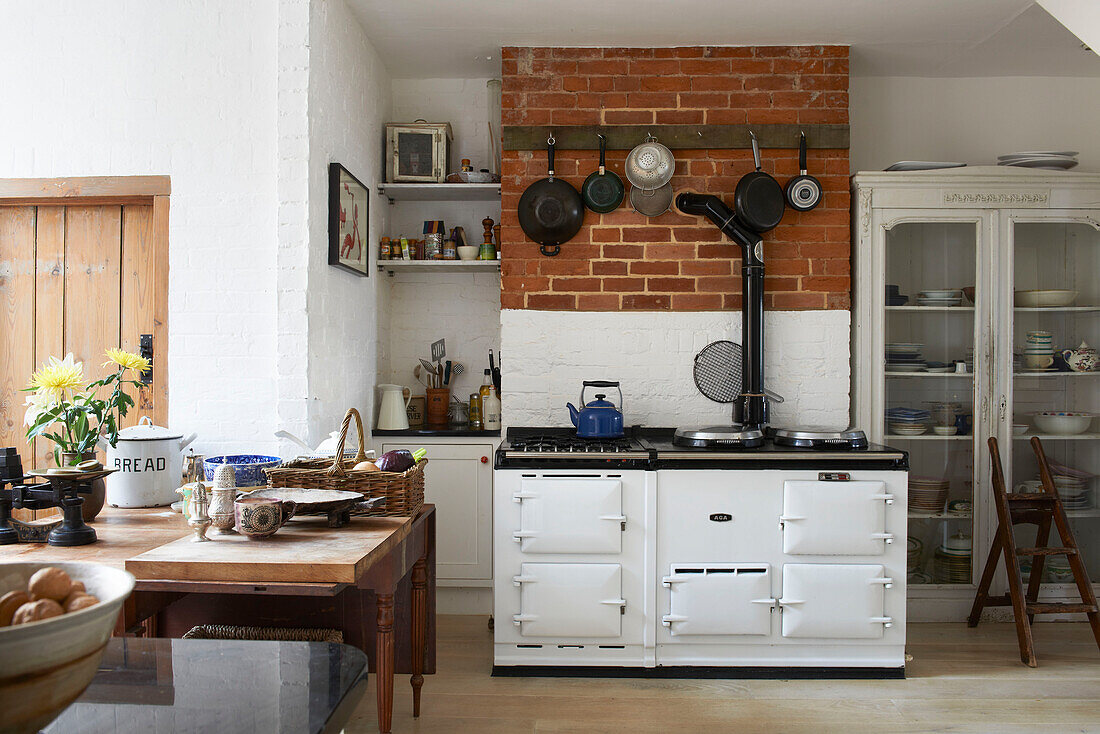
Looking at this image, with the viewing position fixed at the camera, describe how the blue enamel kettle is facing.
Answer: facing to the left of the viewer

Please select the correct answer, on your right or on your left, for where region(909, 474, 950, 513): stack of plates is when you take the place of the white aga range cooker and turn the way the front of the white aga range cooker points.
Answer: on your left

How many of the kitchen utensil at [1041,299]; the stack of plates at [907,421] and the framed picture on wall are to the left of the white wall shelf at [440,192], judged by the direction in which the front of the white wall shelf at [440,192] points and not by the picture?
2

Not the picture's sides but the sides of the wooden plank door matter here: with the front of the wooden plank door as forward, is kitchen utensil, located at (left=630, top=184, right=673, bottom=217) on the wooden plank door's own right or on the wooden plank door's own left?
on the wooden plank door's own left

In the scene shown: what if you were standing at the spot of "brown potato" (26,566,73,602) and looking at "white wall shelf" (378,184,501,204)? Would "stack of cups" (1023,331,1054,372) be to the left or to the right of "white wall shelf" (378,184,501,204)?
right

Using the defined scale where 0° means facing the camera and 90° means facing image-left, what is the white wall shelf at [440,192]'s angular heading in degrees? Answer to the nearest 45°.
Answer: approximately 0°

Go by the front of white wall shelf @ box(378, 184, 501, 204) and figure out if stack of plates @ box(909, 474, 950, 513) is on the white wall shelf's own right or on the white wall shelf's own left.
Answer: on the white wall shelf's own left

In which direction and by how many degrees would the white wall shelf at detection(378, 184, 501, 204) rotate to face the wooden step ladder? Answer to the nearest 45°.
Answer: approximately 90° to its left
